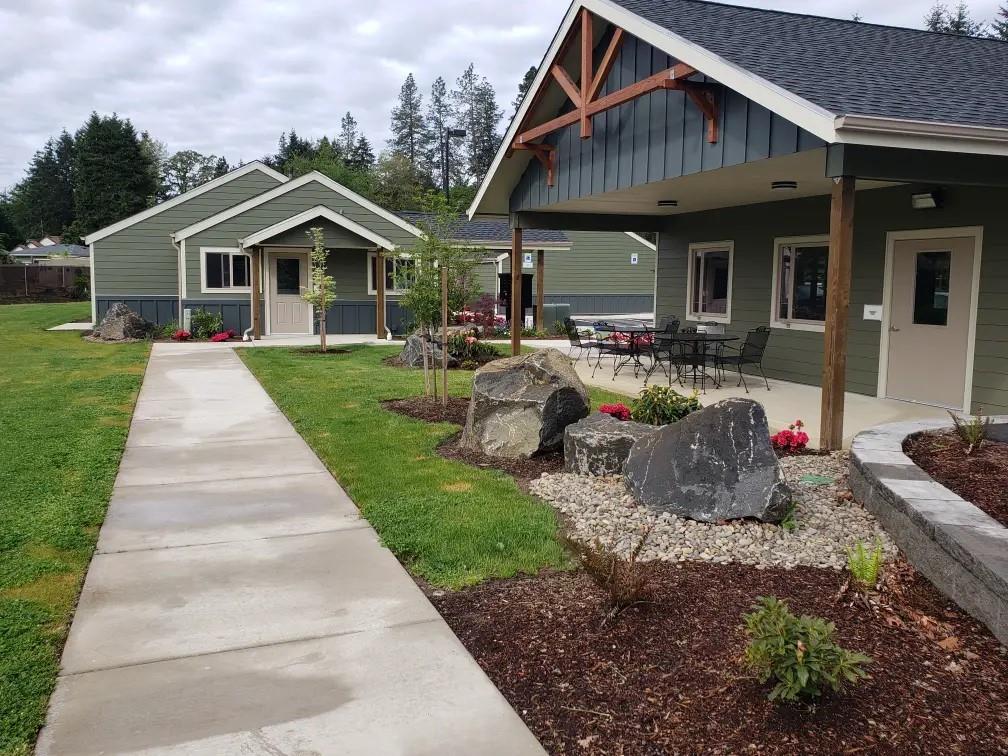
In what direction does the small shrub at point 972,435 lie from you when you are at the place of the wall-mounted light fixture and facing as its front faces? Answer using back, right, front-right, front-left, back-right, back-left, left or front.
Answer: front-left

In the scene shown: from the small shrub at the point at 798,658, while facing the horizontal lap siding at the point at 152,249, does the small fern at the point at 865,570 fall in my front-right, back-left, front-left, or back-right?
front-right

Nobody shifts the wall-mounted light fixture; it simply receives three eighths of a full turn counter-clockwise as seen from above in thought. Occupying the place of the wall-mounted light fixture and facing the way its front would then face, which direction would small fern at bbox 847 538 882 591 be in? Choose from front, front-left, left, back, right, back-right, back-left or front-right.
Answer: right

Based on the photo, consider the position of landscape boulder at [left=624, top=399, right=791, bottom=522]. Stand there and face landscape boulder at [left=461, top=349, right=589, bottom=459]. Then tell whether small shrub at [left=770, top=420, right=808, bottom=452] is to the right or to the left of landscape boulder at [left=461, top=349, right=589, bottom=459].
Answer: right

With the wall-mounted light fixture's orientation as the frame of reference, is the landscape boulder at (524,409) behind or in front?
in front

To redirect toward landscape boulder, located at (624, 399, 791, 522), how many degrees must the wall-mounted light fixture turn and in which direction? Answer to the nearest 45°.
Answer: approximately 45° to its left

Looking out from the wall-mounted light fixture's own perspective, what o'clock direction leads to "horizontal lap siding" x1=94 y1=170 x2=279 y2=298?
The horizontal lap siding is roughly at 2 o'clock from the wall-mounted light fixture.

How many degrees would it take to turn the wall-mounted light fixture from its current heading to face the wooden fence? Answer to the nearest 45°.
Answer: approximately 90° to its right

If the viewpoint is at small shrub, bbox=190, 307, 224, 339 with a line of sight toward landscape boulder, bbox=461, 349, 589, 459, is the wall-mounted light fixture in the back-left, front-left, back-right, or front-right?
front-left

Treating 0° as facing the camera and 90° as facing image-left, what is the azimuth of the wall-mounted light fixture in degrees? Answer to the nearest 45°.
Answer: approximately 45°

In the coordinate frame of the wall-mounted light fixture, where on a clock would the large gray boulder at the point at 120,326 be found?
The large gray boulder is roughly at 2 o'clock from the wall-mounted light fixture.

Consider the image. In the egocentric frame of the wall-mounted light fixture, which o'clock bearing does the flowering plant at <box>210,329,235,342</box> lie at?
The flowering plant is roughly at 2 o'clock from the wall-mounted light fixture.
